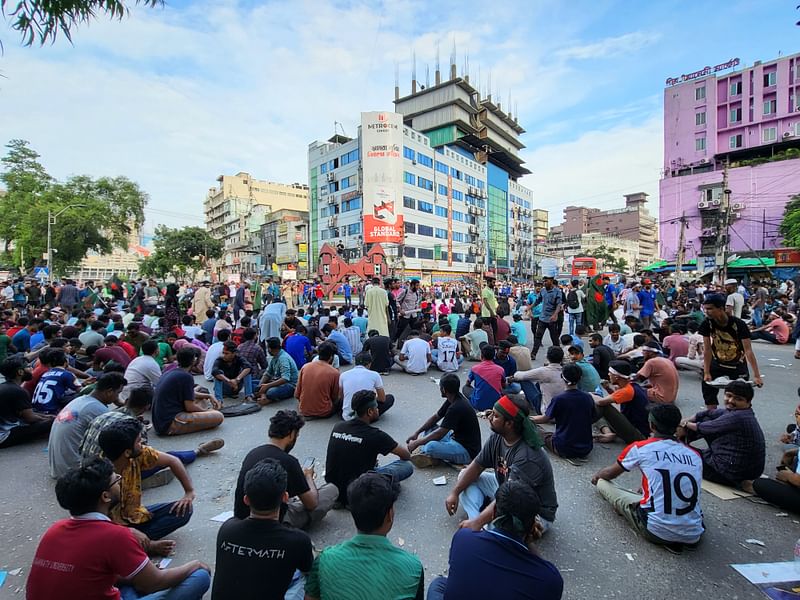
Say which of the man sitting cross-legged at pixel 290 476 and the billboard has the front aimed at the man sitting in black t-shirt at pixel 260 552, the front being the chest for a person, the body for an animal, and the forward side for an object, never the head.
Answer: the billboard

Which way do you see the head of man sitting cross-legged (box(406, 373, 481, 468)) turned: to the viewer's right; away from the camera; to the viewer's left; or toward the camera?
to the viewer's left

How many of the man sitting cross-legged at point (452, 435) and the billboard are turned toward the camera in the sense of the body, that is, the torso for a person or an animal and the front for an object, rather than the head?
1

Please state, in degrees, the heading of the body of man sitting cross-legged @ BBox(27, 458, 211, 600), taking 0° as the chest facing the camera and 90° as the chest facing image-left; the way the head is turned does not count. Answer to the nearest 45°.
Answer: approximately 225°

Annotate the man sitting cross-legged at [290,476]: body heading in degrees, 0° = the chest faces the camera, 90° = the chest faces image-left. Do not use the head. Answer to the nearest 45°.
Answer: approximately 225°

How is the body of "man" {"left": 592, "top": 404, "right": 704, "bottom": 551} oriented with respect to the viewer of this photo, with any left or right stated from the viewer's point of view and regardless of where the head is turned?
facing away from the viewer and to the left of the viewer

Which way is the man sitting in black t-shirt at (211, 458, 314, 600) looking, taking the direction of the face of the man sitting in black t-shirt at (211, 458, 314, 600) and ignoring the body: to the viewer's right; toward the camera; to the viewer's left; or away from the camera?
away from the camera

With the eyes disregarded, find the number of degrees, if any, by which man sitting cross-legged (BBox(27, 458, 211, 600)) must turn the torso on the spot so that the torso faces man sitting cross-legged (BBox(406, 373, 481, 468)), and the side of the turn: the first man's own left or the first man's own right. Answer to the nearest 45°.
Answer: approximately 45° to the first man's own right

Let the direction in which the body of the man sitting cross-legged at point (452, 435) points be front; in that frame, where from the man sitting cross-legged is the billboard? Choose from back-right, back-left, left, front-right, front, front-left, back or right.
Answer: right

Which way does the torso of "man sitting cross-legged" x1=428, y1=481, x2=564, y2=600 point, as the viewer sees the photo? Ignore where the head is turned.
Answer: away from the camera

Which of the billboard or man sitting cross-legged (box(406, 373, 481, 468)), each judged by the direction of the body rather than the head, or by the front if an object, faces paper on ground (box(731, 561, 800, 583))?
the billboard

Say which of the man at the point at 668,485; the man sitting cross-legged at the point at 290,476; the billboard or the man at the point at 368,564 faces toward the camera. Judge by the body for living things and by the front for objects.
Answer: the billboard

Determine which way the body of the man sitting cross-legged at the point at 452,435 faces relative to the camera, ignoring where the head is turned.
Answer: to the viewer's left

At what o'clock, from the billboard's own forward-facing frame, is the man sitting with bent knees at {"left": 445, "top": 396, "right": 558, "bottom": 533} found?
The man sitting with bent knees is roughly at 12 o'clock from the billboard.
